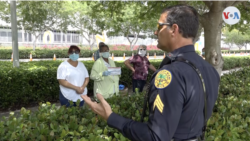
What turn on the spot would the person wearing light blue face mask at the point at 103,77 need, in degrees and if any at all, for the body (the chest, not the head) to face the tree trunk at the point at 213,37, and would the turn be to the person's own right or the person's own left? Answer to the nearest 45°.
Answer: approximately 45° to the person's own left

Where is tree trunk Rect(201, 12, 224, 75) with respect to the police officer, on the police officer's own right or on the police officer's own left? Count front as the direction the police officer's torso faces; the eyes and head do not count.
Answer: on the police officer's own right

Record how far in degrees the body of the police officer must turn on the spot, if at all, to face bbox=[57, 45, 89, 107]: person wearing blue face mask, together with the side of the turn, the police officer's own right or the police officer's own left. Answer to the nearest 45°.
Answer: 0° — they already face them

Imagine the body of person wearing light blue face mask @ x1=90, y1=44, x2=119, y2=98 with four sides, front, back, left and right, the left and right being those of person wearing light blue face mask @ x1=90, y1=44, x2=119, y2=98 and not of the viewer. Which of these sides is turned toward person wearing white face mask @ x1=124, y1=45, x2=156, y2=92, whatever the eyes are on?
left

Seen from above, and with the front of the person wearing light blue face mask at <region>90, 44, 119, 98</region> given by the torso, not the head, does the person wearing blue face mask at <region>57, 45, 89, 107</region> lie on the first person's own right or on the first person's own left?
on the first person's own right

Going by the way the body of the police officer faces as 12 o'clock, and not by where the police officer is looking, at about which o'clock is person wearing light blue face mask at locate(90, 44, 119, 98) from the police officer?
The person wearing light blue face mask is roughly at 1 o'clock from the police officer.

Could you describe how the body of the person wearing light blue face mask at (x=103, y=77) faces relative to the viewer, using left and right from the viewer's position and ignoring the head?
facing the viewer and to the right of the viewer

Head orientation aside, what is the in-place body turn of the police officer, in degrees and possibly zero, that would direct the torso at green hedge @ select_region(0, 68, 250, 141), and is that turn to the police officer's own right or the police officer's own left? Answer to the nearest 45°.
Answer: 0° — they already face it

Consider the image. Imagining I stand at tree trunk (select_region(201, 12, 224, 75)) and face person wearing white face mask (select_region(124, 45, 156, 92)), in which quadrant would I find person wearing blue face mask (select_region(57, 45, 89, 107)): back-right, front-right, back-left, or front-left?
front-left

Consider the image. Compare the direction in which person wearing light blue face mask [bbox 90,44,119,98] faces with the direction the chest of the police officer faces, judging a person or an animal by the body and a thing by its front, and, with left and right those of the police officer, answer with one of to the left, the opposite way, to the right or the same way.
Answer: the opposite way

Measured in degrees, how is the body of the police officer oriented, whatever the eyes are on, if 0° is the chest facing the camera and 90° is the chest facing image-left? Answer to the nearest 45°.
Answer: approximately 135°

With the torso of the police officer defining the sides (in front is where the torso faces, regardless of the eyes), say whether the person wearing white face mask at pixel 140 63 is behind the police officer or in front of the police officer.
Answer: in front
